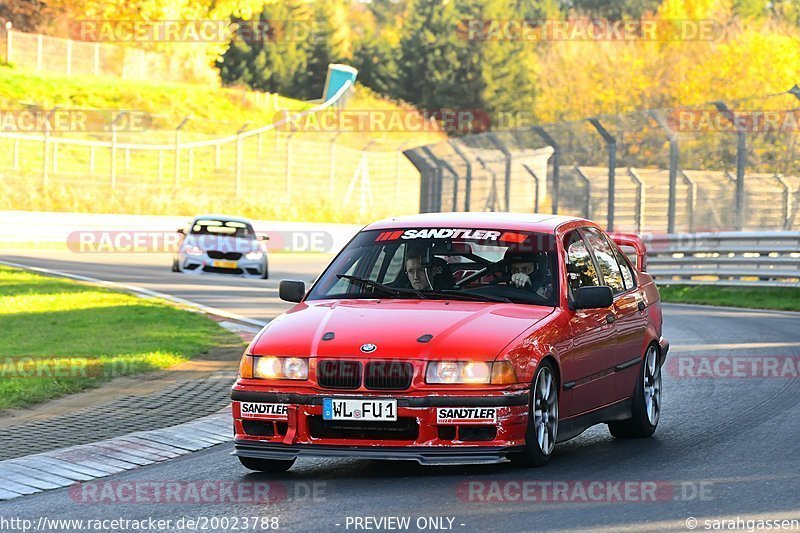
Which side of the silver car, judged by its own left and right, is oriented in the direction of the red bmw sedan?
front

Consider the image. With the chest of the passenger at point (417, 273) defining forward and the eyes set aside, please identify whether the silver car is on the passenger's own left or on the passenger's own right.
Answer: on the passenger's own right

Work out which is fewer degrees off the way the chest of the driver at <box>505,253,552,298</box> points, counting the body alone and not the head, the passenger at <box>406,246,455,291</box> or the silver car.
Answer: the passenger

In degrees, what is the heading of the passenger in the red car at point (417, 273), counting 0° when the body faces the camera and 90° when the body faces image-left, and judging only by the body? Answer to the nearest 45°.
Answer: approximately 45°

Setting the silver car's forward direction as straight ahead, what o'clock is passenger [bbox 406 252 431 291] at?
The passenger is roughly at 12 o'clock from the silver car.

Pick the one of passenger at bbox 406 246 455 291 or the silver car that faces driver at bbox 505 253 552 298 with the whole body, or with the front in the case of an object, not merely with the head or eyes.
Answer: the silver car
